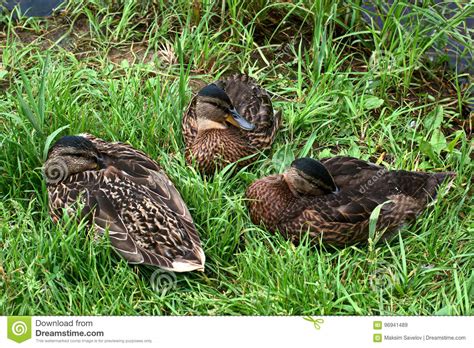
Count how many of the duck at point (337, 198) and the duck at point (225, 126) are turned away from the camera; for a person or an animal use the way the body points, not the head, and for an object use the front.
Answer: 0

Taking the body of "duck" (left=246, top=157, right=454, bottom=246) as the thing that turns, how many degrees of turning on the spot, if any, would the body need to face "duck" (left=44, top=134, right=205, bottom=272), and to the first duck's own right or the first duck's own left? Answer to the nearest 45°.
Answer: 0° — it already faces it

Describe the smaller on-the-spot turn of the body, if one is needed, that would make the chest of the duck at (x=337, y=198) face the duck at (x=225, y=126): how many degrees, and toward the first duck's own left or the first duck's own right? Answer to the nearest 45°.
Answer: approximately 45° to the first duck's own right

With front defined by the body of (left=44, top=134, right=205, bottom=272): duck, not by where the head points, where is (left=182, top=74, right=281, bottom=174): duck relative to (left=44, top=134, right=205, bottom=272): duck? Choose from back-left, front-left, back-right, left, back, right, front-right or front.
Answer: right

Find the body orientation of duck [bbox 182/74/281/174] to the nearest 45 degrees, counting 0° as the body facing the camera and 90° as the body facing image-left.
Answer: approximately 45°

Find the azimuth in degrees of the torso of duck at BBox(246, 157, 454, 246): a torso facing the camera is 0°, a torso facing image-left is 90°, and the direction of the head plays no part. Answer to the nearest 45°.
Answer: approximately 90°

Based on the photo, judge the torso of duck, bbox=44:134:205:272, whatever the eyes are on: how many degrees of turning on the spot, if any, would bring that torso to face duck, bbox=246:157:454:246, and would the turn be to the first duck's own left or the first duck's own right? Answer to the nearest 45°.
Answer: approximately 135° to the first duck's own right

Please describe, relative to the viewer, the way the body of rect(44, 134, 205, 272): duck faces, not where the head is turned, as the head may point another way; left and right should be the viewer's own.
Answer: facing away from the viewer and to the left of the viewer

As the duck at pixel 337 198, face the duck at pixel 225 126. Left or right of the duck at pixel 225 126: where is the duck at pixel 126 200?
left

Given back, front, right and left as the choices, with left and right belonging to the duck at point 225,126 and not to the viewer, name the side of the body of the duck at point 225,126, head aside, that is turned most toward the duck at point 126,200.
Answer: front

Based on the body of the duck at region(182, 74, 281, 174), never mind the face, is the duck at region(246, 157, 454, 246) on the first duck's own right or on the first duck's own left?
on the first duck's own left

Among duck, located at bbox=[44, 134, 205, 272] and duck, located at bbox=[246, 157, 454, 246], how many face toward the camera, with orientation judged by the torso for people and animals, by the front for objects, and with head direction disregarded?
0

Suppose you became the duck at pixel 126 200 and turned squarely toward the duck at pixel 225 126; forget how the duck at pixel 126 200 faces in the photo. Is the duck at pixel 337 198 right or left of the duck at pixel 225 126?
right

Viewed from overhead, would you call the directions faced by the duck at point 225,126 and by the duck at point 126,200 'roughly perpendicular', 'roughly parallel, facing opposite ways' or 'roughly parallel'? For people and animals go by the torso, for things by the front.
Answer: roughly perpendicular
